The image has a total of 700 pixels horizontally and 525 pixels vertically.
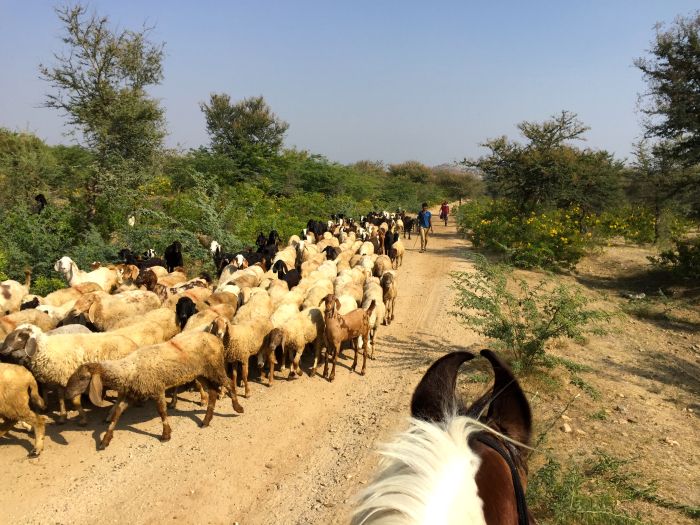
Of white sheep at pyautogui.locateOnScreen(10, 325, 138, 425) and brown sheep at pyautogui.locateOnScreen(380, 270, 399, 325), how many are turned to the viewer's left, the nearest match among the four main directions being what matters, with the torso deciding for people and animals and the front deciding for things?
1

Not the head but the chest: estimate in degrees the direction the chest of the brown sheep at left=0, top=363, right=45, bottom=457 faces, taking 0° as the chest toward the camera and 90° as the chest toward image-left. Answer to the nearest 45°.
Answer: approximately 90°

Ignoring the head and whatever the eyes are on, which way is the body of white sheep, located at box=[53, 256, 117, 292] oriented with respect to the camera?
to the viewer's left

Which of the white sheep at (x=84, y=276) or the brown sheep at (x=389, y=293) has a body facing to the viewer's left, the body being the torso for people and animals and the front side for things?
the white sheep

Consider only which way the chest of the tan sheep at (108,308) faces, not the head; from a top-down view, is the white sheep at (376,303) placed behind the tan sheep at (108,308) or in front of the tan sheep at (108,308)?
behind

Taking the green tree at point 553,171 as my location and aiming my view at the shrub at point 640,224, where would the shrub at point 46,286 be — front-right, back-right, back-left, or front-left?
back-right

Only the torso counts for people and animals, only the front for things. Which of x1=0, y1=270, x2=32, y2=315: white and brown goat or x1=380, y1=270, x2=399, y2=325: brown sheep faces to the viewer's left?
the white and brown goat

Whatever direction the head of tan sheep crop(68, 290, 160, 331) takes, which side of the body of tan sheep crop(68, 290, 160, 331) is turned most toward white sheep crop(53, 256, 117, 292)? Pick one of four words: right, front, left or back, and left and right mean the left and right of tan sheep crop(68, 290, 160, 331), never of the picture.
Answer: right

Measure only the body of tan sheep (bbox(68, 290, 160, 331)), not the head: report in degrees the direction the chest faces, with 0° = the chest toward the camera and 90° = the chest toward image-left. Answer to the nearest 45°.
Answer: approximately 90°

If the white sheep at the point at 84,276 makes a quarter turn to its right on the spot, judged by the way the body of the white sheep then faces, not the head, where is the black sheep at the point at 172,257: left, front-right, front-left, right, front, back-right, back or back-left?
front-right

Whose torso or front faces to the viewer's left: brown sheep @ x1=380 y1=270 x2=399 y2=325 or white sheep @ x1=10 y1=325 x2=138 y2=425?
the white sheep
